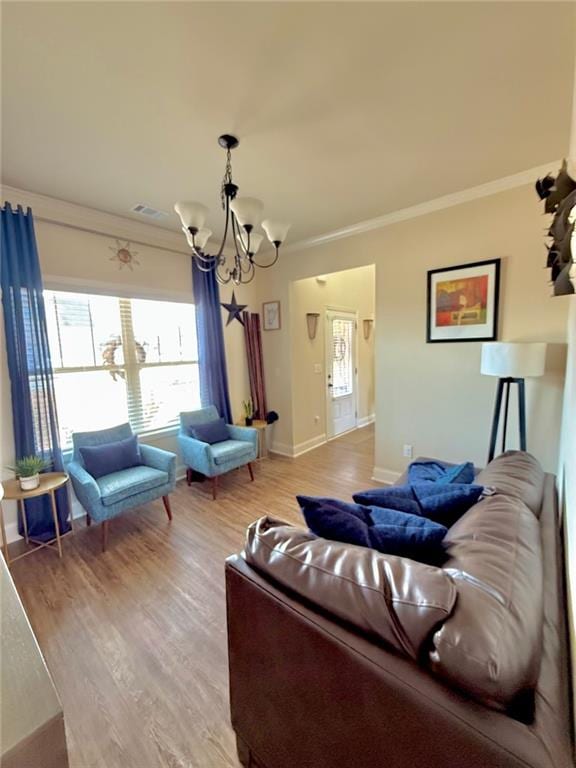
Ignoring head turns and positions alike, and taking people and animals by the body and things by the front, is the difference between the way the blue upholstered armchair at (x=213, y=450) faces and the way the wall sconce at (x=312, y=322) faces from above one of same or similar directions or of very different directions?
same or similar directions

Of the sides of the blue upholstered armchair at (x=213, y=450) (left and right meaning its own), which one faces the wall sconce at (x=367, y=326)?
left

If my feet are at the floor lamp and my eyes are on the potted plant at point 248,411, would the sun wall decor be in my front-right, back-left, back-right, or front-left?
front-left

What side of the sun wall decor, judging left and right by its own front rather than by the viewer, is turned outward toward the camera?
front

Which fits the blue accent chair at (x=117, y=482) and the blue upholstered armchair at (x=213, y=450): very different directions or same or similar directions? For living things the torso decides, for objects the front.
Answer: same or similar directions

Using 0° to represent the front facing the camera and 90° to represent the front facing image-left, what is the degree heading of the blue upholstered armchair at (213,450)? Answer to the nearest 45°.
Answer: approximately 315°

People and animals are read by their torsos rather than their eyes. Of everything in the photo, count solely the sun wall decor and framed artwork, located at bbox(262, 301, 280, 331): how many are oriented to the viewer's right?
0

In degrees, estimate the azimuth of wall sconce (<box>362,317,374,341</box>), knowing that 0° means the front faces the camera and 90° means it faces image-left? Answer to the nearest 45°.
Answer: approximately 315°

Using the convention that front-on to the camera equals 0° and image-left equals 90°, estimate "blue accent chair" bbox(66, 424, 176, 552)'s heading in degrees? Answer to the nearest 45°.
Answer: approximately 315°

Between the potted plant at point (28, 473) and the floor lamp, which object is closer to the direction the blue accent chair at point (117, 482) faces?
the floor lamp

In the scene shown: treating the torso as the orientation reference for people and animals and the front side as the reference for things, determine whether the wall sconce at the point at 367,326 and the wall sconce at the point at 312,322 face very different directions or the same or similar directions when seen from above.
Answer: same or similar directions

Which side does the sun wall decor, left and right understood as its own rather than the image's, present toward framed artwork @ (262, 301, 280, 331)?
left

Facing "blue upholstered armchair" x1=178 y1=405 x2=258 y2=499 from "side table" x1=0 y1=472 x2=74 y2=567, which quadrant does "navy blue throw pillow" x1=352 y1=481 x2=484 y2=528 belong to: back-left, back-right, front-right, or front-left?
front-right

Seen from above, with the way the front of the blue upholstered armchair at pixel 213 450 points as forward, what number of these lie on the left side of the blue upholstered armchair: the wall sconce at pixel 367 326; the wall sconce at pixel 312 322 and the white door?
3
